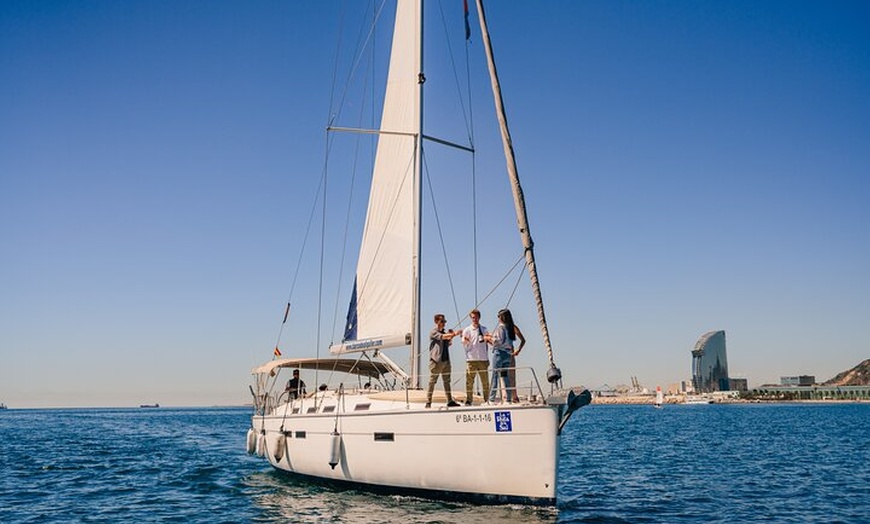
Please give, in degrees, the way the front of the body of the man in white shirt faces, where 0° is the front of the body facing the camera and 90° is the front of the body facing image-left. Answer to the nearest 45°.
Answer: approximately 0°

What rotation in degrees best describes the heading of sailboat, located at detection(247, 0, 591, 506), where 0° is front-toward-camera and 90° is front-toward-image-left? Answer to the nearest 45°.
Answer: approximately 315°
